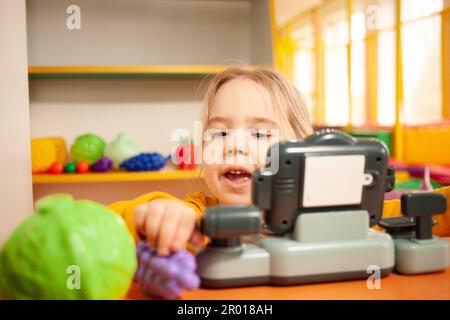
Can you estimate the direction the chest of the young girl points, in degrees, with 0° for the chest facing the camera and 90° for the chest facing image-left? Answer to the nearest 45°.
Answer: approximately 0°

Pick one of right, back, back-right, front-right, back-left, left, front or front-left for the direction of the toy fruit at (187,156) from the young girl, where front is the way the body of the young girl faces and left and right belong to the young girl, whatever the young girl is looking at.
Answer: back

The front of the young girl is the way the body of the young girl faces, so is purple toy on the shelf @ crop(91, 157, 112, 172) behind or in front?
behind

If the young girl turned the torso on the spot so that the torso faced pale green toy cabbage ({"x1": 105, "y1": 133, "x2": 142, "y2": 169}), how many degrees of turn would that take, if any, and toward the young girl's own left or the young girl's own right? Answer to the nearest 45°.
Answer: approximately 180°
